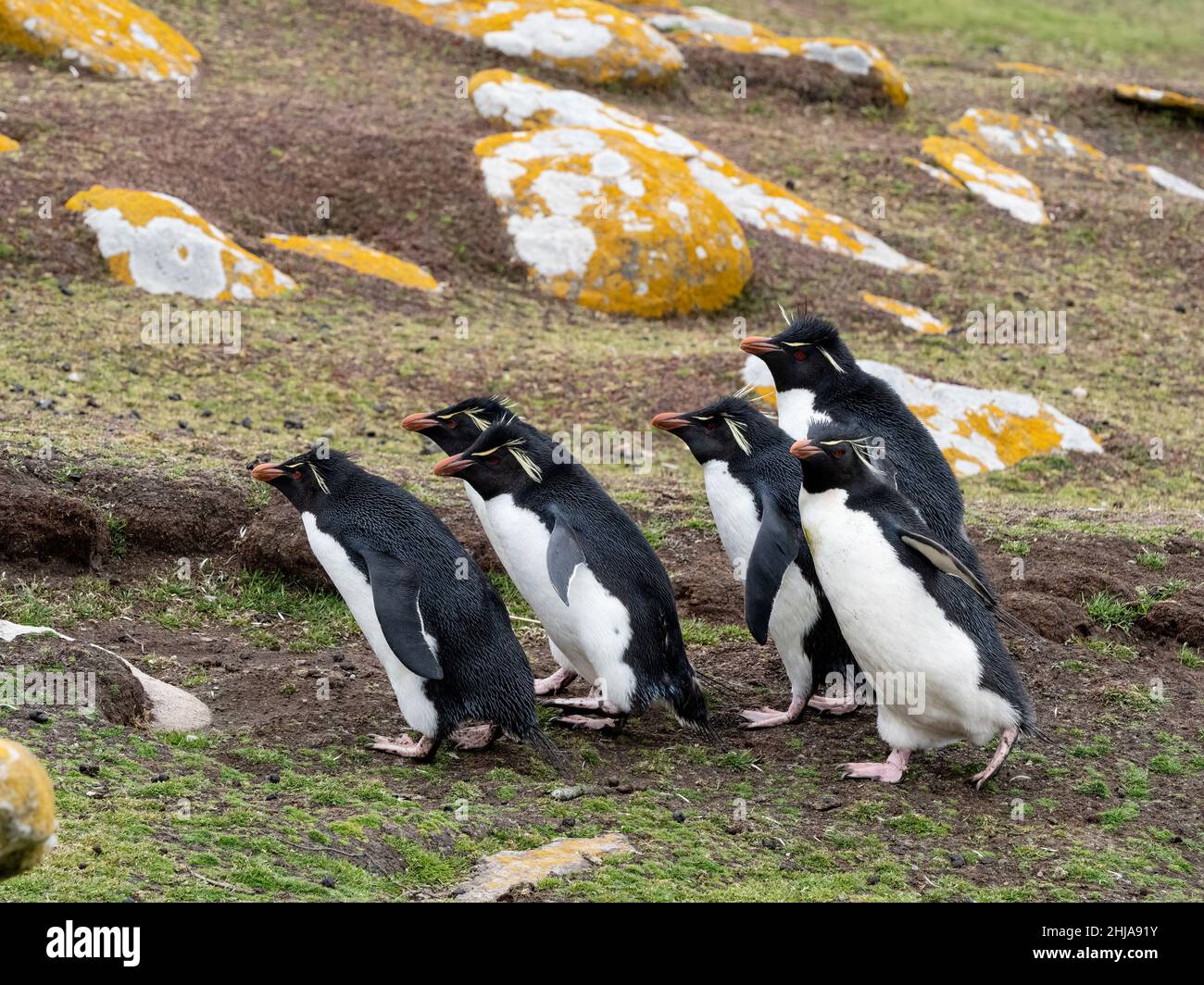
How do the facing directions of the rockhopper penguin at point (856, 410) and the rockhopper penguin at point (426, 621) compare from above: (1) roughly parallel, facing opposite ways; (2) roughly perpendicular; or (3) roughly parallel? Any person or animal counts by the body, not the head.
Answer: roughly parallel

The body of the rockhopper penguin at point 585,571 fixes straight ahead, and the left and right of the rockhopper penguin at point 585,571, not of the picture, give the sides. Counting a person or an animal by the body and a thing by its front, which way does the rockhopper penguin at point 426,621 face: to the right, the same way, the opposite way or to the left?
the same way

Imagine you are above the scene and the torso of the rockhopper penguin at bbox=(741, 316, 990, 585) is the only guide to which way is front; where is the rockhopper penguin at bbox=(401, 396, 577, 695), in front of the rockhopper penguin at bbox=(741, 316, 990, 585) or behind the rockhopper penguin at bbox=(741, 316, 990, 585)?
in front

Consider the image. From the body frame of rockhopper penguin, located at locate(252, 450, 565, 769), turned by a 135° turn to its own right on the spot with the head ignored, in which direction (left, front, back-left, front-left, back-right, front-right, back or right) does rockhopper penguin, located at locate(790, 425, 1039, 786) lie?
front-right

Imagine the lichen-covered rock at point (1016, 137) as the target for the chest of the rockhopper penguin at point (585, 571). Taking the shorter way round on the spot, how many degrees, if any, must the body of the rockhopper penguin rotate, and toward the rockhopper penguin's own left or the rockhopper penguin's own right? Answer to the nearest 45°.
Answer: approximately 90° to the rockhopper penguin's own right

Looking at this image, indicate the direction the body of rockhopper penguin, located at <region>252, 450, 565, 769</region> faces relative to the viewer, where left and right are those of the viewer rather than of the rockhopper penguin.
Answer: facing to the left of the viewer

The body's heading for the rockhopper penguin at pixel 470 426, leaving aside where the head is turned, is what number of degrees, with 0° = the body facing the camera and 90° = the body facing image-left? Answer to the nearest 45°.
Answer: approximately 90°

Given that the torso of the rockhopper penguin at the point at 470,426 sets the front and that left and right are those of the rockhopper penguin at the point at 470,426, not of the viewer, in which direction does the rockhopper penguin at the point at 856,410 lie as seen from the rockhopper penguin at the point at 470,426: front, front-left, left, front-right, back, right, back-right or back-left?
back

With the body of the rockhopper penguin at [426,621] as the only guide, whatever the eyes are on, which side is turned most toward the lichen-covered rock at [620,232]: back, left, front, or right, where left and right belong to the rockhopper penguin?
right

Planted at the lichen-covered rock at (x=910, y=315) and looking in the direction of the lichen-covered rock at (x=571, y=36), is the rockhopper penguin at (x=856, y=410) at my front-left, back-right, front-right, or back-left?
back-left

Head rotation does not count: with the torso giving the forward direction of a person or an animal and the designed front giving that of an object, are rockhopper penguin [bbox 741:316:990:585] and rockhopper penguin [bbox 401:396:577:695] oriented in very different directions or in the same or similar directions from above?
same or similar directions

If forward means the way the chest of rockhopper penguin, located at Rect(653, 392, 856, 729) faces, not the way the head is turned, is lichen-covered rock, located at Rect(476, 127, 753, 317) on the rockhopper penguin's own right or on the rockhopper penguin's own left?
on the rockhopper penguin's own right

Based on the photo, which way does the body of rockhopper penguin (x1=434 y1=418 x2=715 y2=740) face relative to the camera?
to the viewer's left

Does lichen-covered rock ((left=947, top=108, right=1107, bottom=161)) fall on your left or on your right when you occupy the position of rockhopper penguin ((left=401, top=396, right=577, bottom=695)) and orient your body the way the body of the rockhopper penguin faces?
on your right

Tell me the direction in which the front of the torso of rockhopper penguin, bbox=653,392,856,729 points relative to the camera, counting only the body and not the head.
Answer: to the viewer's left

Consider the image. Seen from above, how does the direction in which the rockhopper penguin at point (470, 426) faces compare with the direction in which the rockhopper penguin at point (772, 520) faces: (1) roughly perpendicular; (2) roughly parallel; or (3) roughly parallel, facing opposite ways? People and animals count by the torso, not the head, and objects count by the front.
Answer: roughly parallel

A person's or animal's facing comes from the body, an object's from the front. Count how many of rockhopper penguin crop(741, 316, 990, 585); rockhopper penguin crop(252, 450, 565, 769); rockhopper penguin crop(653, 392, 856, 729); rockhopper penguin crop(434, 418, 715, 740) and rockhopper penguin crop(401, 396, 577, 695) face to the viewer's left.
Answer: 5
